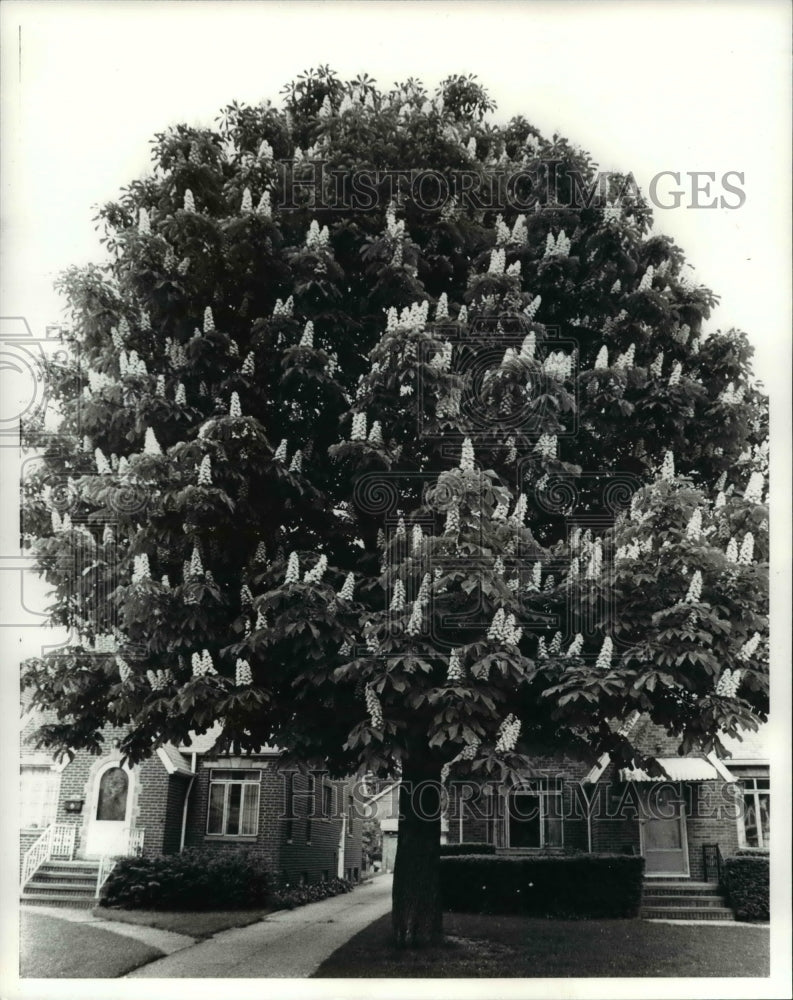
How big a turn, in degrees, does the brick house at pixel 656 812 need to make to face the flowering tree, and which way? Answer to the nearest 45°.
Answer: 0° — it already faces it

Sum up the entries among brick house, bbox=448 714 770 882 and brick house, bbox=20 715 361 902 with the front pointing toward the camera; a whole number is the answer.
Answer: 2

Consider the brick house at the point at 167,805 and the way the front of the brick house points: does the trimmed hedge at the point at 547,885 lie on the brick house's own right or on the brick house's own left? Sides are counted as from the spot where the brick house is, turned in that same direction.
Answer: on the brick house's own left

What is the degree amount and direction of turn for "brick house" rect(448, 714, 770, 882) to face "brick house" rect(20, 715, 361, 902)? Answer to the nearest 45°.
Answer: approximately 90° to its right

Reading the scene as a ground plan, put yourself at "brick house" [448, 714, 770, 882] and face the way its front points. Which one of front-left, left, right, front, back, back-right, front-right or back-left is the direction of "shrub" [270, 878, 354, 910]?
right

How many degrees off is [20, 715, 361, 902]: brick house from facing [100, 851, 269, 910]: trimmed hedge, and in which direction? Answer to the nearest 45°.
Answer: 0° — it already faces it

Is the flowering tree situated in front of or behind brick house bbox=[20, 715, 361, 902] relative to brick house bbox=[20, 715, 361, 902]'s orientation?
in front

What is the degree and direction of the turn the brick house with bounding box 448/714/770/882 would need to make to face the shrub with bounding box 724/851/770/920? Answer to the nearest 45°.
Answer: approximately 45° to its left

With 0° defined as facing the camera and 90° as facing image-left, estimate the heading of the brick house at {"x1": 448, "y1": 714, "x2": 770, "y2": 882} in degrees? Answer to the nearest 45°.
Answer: approximately 0°

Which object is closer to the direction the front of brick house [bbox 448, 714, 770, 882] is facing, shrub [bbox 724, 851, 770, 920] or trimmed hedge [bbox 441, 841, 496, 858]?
the shrub

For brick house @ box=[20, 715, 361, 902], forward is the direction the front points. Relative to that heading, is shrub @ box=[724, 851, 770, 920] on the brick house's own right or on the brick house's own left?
on the brick house's own left

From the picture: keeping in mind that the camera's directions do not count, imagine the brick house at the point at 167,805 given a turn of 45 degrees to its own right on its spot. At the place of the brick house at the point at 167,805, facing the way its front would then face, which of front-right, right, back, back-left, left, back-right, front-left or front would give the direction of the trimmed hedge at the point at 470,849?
back-left
